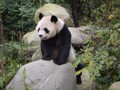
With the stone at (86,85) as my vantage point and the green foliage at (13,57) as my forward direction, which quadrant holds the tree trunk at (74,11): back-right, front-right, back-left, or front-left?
front-right

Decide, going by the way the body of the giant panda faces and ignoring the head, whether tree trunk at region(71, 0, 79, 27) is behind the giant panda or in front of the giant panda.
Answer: behind

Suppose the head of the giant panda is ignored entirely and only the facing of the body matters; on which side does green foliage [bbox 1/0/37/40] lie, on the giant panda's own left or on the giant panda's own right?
on the giant panda's own right

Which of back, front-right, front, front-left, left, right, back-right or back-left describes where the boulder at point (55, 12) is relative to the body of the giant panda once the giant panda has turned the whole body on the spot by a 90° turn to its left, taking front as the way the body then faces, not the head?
back-left

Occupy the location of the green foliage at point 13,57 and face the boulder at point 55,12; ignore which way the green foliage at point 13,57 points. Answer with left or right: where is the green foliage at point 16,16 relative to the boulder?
left

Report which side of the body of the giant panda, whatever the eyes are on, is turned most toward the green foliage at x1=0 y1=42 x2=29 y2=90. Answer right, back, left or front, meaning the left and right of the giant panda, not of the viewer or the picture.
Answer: right

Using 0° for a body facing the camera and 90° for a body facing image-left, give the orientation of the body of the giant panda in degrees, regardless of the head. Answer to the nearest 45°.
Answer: approximately 45°

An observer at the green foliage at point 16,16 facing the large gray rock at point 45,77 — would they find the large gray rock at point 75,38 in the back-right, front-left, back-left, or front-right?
front-left

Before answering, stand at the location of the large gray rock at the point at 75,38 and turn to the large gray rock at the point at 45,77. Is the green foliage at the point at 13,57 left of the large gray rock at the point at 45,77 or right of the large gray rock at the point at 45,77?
right
